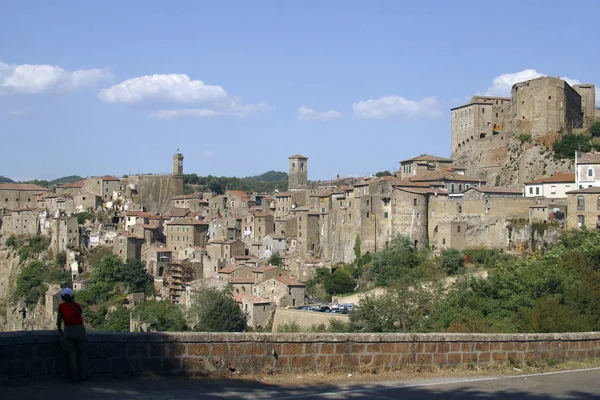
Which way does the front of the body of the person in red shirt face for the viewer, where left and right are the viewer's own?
facing away from the viewer
